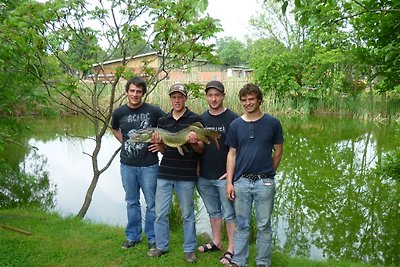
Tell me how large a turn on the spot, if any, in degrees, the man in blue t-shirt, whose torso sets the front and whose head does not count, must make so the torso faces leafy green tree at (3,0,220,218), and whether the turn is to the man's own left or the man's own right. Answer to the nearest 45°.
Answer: approximately 135° to the man's own right

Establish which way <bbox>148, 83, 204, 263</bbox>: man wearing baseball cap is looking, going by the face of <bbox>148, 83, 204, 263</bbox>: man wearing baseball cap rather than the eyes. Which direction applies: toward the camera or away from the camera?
toward the camera

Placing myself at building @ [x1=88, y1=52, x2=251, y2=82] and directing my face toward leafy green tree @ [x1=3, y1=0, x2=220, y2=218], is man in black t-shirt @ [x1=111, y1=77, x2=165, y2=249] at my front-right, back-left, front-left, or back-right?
front-left

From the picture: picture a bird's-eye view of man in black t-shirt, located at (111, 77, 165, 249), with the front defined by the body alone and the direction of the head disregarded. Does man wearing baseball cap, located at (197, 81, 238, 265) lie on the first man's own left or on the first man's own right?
on the first man's own left

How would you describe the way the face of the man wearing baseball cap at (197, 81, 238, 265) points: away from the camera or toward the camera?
toward the camera

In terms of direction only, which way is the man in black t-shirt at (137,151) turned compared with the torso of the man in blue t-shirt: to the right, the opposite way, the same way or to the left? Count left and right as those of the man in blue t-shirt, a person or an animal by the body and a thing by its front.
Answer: the same way

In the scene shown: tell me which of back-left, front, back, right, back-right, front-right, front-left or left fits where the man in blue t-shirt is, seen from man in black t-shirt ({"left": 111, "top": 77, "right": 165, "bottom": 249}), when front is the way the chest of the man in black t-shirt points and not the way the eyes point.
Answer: front-left

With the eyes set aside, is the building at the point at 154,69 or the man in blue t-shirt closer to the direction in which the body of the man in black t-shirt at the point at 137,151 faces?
the man in blue t-shirt

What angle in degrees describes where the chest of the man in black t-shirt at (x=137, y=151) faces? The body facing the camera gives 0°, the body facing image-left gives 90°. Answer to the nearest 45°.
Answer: approximately 0°

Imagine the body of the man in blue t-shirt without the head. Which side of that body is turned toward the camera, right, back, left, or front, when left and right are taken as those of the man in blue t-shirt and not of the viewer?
front

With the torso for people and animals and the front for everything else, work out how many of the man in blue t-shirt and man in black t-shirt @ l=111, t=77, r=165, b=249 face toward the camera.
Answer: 2
